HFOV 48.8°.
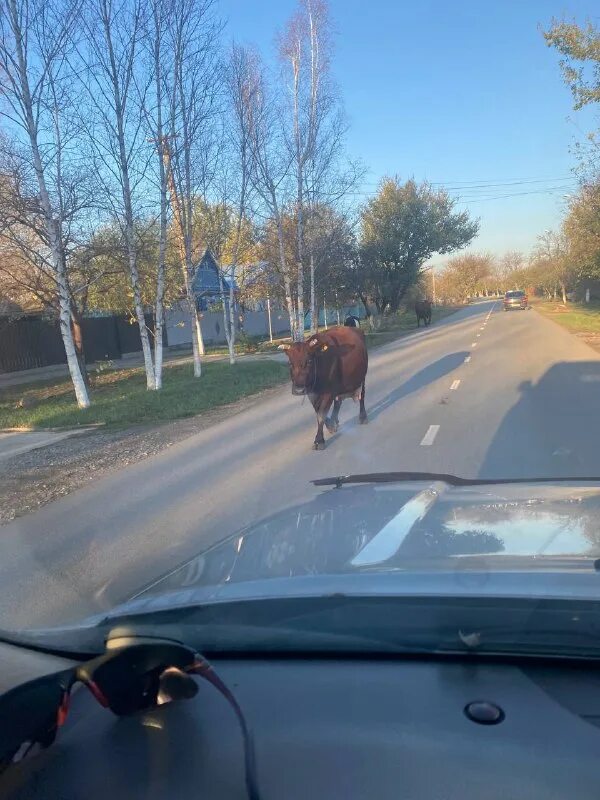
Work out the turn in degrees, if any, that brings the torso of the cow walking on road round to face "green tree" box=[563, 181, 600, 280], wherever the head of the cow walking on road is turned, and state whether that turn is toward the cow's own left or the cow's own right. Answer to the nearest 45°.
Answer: approximately 180°

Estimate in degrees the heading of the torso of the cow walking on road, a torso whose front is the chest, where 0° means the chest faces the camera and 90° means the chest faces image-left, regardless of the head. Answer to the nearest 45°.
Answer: approximately 45°

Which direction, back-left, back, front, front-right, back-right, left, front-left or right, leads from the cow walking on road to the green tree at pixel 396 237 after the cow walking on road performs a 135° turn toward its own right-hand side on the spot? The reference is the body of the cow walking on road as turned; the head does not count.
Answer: front

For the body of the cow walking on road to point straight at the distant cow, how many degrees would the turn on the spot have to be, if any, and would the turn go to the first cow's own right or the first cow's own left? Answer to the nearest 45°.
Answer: approximately 135° to the first cow's own right
